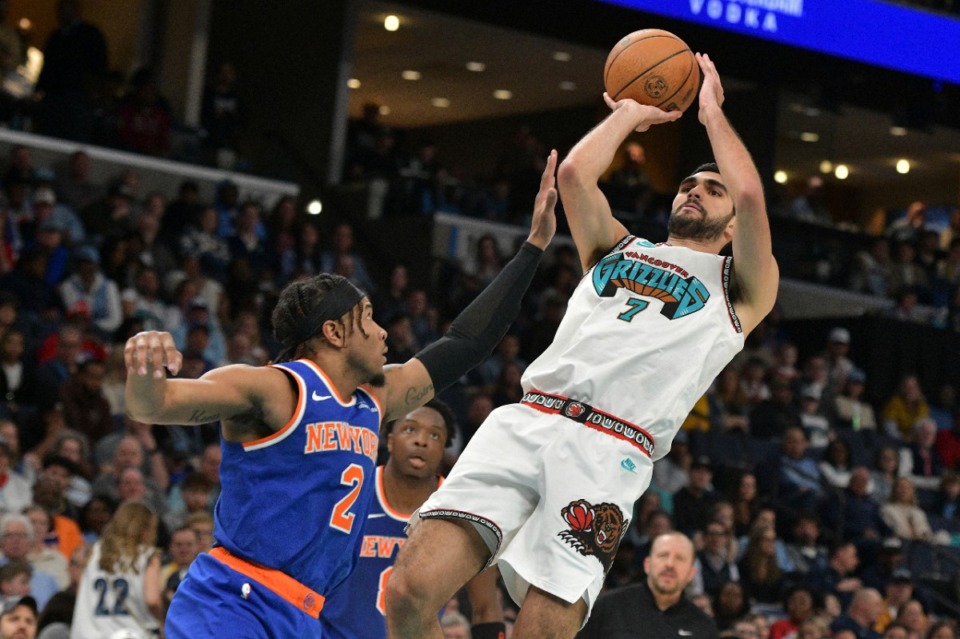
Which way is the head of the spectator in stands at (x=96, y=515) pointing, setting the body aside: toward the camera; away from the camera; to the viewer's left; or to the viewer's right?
toward the camera

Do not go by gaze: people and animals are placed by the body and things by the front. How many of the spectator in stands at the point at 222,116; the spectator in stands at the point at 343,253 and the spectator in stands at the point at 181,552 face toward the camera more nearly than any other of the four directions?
3

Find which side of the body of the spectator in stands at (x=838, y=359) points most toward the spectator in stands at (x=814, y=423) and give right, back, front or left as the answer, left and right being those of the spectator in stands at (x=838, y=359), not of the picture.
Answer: front

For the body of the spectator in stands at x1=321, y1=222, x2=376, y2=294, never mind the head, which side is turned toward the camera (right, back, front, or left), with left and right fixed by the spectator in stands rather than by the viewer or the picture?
front

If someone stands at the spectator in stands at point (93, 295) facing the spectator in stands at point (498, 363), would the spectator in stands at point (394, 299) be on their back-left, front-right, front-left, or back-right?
front-left

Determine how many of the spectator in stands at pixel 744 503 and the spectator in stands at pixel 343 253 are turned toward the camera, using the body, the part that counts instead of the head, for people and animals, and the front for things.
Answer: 2

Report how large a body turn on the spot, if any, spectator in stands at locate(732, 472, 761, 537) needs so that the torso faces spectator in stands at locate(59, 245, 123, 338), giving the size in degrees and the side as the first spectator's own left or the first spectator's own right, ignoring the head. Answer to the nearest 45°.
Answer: approximately 45° to the first spectator's own right

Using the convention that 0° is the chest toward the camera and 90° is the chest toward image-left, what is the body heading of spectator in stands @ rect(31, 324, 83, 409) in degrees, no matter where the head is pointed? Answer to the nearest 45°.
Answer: approximately 315°

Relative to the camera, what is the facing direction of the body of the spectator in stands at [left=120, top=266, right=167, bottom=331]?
toward the camera

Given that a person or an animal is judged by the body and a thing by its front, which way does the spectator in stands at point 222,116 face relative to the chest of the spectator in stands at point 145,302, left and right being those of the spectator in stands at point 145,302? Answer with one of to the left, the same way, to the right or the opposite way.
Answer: the same way

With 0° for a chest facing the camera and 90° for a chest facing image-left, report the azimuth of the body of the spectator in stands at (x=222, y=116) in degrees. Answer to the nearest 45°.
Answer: approximately 0°

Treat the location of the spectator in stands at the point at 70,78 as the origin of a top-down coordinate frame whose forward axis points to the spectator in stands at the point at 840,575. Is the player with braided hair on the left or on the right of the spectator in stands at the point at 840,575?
right

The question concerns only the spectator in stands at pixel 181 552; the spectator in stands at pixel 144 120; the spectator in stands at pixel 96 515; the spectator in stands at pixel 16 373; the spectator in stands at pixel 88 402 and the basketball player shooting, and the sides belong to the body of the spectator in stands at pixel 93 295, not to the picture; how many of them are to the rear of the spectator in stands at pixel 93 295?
1

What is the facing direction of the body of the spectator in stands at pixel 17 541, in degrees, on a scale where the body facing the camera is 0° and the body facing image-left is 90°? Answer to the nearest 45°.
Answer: approximately 0°

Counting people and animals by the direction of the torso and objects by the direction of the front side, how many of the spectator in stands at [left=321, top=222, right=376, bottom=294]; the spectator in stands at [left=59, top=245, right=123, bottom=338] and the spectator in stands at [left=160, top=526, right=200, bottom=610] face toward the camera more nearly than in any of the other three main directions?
3

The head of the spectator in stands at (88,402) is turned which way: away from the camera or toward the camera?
toward the camera

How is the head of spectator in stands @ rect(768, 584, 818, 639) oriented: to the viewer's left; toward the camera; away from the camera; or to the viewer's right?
toward the camera

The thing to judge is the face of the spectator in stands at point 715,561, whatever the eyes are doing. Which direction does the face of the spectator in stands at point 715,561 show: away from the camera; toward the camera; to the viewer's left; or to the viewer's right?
toward the camera
